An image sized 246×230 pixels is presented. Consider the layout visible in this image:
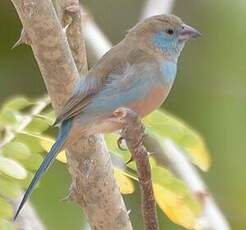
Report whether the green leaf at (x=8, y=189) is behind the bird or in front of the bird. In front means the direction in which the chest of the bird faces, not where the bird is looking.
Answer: behind

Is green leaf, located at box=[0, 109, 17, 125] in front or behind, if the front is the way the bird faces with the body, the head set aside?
behind

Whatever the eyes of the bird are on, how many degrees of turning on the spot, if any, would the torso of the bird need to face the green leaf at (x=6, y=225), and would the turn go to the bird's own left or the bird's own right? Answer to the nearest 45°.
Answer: approximately 135° to the bird's own right

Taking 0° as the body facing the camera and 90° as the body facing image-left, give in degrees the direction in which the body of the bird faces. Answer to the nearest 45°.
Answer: approximately 270°

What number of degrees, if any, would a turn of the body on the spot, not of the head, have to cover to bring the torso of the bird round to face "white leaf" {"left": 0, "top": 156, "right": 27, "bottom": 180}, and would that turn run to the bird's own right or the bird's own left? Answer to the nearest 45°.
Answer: approximately 135° to the bird's own right
